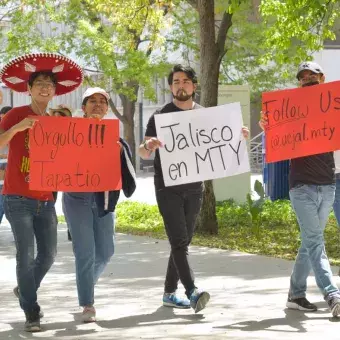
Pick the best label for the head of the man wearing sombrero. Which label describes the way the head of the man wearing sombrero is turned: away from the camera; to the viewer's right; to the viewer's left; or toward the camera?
toward the camera

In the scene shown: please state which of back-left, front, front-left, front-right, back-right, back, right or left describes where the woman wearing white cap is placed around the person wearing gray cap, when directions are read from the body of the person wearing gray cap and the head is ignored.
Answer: back-right

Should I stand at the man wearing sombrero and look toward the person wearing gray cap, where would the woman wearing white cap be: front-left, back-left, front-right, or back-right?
front-left

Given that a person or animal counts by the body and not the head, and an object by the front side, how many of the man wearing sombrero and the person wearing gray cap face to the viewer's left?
0

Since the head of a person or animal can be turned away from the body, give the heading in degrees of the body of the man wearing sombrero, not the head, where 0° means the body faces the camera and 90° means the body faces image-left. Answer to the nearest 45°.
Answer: approximately 315°

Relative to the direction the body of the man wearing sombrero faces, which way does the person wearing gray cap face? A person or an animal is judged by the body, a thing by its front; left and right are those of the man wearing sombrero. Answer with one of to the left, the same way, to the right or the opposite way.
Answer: the same way

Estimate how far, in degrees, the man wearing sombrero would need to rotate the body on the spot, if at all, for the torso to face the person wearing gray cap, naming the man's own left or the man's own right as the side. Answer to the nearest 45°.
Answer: approximately 45° to the man's own left

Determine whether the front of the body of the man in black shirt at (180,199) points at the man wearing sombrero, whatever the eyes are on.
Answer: no

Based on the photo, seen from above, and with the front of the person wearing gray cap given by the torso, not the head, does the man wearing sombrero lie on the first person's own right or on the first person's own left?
on the first person's own right

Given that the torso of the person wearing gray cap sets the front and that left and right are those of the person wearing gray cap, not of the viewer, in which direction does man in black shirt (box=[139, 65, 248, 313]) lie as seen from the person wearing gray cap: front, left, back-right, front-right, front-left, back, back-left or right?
back-right

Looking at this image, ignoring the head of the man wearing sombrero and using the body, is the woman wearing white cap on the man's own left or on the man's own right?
on the man's own left

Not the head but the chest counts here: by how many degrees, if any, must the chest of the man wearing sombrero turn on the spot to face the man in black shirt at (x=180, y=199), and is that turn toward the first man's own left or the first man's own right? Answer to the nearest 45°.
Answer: approximately 45° to the first man's own left

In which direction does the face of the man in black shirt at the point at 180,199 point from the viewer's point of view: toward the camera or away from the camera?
toward the camera

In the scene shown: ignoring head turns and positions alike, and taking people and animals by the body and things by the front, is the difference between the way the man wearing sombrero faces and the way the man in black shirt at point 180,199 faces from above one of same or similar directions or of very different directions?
same or similar directions

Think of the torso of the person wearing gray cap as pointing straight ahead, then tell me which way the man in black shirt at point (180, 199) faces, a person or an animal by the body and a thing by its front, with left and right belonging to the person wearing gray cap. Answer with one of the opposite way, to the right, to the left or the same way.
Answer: the same way

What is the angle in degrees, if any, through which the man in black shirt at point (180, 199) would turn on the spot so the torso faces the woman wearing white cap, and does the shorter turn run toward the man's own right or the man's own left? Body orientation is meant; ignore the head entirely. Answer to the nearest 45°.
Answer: approximately 135° to the man's own right

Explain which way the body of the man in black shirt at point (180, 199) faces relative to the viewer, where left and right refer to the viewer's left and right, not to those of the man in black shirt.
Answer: facing the viewer and to the right of the viewer

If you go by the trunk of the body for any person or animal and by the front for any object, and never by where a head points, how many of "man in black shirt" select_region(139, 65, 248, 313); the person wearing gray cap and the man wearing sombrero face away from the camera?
0
